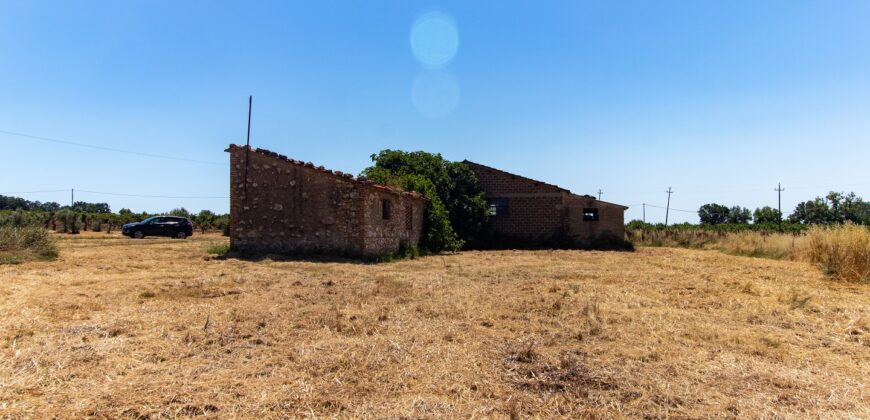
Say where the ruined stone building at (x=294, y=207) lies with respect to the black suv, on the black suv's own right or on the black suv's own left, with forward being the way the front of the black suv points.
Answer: on the black suv's own left

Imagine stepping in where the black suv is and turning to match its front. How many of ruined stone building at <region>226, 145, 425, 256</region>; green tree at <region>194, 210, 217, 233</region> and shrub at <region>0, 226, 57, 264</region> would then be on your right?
1

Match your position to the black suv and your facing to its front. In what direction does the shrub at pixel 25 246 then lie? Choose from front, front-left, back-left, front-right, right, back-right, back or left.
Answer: left

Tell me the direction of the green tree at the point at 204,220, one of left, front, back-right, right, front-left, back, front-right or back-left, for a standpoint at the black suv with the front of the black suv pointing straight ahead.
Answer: right

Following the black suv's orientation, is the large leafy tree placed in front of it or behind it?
behind

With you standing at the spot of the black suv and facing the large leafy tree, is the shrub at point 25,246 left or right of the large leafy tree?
right

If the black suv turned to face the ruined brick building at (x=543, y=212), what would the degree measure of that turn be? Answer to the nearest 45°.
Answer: approximately 135° to its left

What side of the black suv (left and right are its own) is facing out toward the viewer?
left

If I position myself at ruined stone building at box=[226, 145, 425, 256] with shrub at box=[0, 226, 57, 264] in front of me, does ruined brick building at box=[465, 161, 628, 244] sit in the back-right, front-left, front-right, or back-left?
back-right

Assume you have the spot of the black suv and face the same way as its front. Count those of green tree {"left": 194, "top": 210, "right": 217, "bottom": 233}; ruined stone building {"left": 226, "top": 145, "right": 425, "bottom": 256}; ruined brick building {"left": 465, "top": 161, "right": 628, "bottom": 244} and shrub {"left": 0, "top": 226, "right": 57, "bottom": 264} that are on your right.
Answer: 1
